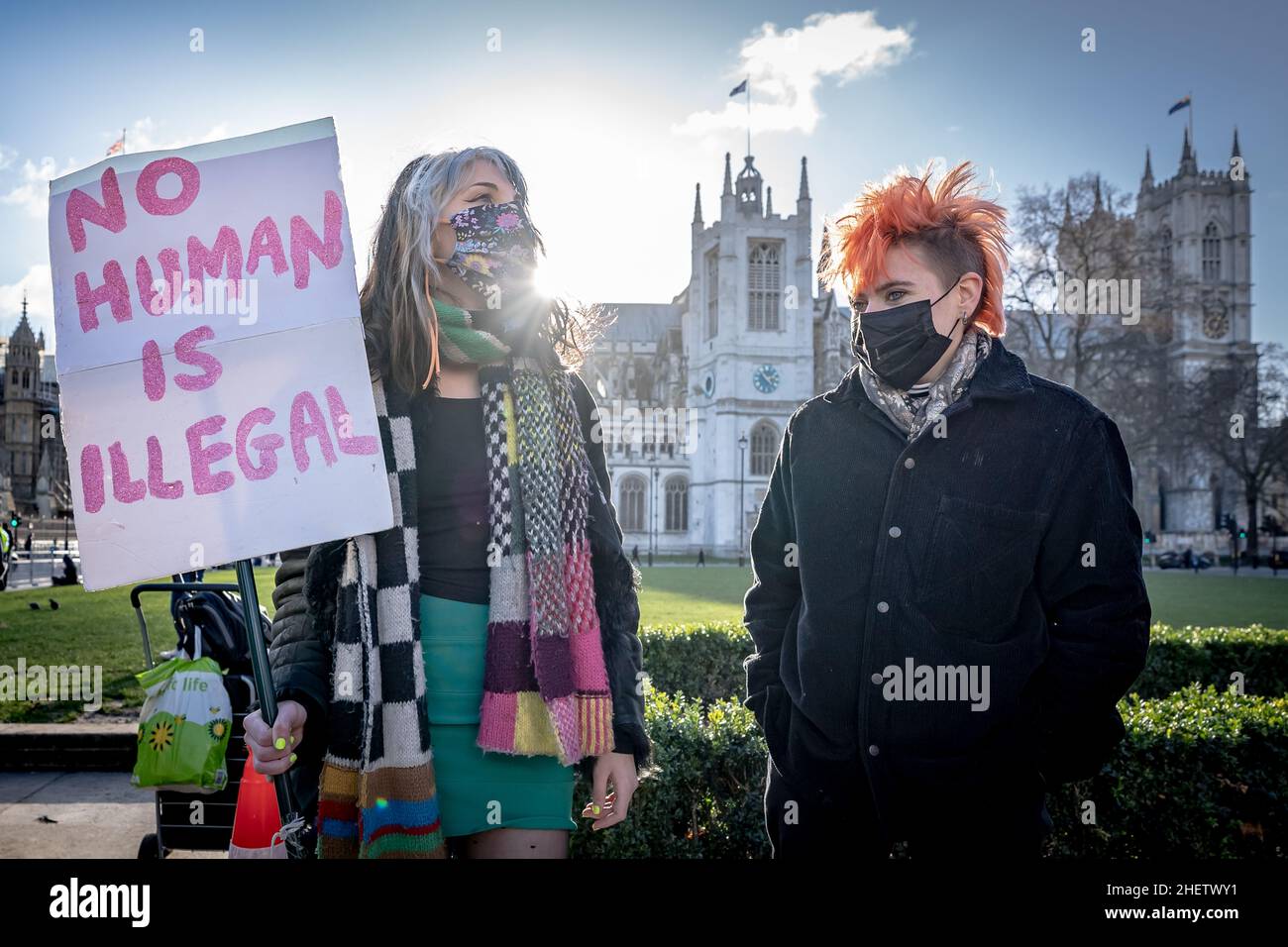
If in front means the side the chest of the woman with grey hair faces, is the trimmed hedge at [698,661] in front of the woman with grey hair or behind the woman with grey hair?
behind

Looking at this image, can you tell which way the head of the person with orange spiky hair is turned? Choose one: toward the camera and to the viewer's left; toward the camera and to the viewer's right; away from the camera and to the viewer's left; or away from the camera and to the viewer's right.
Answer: toward the camera and to the viewer's left

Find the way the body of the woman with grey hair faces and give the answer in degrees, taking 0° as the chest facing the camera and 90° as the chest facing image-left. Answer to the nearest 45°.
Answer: approximately 0°

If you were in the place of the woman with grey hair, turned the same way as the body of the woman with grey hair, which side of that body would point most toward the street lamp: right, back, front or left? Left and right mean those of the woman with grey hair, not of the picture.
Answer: back

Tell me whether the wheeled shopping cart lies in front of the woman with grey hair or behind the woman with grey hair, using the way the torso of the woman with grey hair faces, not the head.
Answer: behind

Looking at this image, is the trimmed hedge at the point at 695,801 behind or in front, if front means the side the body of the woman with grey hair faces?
behind

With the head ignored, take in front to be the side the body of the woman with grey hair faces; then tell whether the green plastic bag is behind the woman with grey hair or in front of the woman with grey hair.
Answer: behind

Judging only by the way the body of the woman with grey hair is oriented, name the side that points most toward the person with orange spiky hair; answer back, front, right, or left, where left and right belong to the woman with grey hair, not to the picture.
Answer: left
